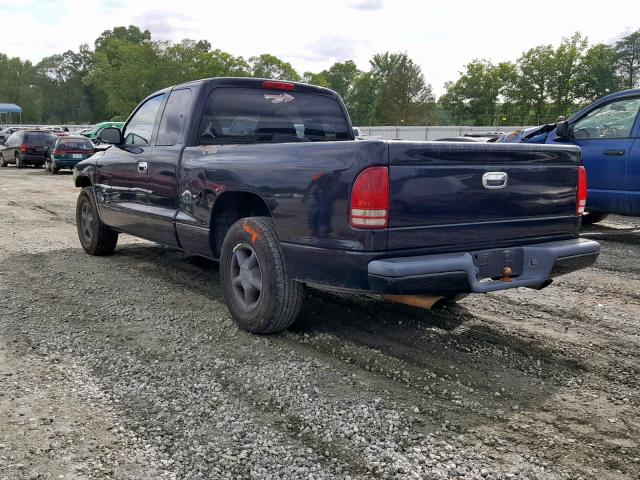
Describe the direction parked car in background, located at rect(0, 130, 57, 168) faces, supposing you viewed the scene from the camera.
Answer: facing away from the viewer and to the left of the viewer

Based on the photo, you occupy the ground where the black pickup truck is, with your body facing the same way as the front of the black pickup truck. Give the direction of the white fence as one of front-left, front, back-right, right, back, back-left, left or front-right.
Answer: front-right

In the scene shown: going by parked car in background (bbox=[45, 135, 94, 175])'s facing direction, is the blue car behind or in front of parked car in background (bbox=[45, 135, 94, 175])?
behind

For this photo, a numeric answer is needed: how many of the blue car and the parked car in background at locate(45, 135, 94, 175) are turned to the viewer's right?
0

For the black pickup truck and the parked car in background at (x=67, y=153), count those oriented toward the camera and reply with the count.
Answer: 0

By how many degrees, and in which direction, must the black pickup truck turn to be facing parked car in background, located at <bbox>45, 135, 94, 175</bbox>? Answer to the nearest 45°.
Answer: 0° — it already faces it

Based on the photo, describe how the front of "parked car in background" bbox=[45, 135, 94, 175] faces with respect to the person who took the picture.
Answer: facing away from the viewer and to the left of the viewer

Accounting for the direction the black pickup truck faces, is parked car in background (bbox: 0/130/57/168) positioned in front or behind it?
in front

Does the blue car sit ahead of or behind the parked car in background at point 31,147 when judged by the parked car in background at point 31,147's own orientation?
behind

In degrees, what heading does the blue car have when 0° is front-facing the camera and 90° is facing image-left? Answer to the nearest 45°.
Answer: approximately 90°

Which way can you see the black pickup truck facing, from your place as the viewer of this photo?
facing away from the viewer and to the left of the viewer
